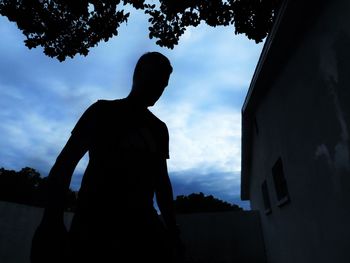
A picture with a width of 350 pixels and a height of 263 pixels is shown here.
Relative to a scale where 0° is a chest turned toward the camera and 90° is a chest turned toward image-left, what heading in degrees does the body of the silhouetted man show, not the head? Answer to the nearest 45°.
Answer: approximately 315°

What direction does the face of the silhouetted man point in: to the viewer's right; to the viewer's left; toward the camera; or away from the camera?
to the viewer's right
